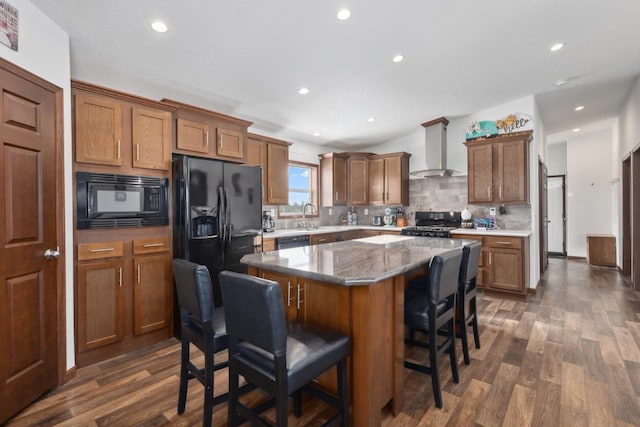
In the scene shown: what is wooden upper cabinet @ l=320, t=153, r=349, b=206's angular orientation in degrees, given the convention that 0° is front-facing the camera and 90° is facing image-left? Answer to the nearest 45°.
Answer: approximately 315°

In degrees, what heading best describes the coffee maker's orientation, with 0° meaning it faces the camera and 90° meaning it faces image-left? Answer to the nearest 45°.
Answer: approximately 315°

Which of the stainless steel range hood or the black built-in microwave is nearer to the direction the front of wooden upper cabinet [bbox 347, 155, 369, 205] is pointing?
the black built-in microwave

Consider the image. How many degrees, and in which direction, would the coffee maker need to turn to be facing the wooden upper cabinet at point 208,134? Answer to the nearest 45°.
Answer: approximately 90° to its right

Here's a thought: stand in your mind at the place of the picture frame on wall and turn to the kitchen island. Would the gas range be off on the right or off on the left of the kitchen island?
left

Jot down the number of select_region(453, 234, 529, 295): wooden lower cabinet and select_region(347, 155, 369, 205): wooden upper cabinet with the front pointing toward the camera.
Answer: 2

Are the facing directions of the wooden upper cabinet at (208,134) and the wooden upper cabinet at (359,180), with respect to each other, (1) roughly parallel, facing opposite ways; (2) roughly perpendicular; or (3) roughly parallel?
roughly perpendicular

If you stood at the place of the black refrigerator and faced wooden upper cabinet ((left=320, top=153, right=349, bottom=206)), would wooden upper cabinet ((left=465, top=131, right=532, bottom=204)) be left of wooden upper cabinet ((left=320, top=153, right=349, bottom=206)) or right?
right

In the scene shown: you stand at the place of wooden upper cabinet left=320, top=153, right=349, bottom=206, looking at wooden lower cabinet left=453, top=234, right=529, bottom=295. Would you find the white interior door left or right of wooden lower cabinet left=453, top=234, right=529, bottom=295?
left

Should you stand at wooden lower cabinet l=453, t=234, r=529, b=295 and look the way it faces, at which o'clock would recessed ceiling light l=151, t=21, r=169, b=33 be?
The recessed ceiling light is roughly at 1 o'clock from the wooden lower cabinet.

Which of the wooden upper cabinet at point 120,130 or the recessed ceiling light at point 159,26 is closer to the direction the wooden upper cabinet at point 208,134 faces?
the recessed ceiling light

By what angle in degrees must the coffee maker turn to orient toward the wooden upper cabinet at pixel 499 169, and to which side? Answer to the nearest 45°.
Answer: approximately 45° to its left
